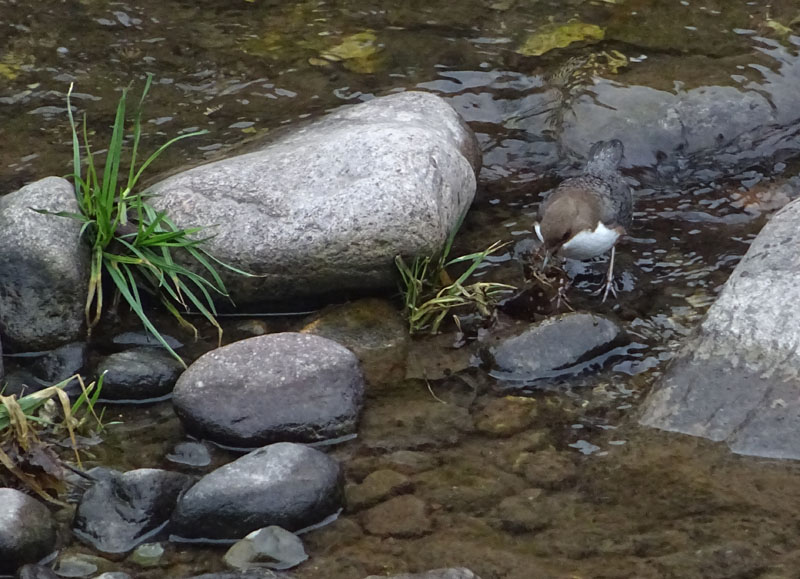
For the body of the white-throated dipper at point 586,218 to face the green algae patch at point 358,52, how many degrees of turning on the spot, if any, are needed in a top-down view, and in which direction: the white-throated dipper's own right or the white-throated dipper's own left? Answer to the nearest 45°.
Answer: approximately 90° to the white-throated dipper's own right

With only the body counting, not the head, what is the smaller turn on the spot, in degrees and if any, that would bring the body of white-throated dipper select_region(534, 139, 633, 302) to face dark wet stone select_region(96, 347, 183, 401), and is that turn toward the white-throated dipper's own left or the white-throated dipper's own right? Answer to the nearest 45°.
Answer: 0° — it already faces it

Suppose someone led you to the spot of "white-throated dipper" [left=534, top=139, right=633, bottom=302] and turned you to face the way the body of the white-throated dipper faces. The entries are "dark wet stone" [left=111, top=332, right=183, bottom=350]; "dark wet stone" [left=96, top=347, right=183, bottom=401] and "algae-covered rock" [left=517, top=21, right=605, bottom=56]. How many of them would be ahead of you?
2

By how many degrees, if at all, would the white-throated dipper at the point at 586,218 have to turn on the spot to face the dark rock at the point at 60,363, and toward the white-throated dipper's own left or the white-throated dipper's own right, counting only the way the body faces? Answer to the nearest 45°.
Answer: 0° — it already faces it

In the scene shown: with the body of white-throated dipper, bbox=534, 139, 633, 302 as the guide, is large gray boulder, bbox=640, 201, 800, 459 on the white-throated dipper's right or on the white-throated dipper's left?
on the white-throated dipper's left

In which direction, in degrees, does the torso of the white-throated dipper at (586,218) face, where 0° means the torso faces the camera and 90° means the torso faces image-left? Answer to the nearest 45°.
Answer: approximately 45°

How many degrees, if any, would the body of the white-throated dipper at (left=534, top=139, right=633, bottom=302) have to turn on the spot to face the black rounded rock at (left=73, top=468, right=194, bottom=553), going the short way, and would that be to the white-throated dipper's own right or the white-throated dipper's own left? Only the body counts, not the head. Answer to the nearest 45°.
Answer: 0° — it already faces it

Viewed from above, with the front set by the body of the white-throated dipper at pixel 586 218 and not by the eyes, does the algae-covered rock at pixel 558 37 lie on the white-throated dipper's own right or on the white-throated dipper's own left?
on the white-throated dipper's own right

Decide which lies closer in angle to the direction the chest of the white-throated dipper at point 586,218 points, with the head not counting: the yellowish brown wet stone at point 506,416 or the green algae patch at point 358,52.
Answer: the yellowish brown wet stone
